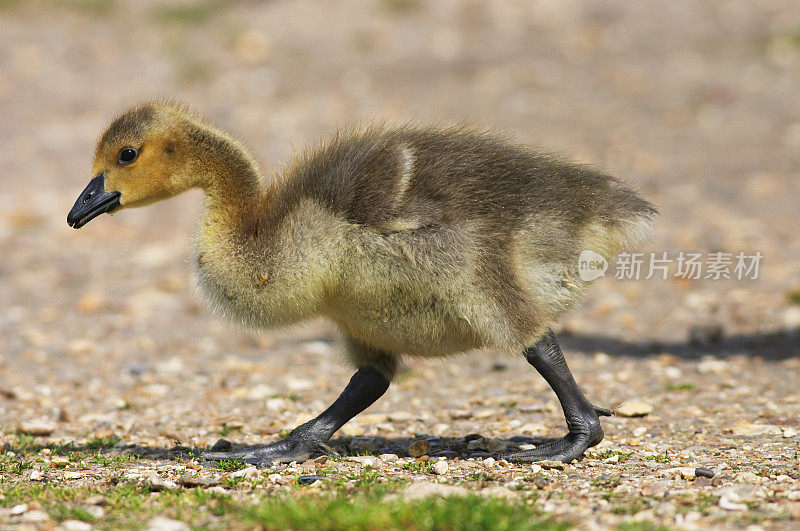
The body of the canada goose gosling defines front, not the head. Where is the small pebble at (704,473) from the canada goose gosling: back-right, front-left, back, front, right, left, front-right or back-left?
back

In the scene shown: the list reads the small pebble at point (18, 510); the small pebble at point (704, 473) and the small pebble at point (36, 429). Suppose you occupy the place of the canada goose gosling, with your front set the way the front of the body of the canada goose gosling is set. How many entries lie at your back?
1

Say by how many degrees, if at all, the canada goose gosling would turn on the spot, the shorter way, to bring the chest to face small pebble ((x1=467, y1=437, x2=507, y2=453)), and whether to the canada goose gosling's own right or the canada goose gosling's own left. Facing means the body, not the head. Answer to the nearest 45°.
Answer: approximately 135° to the canada goose gosling's own right

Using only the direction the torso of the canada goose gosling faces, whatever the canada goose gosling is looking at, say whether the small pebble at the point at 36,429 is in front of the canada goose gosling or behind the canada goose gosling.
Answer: in front

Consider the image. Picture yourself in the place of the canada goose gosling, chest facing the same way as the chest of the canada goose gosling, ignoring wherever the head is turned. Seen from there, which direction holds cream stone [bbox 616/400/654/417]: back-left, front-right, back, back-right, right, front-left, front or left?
back-right

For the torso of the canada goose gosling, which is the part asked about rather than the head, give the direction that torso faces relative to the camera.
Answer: to the viewer's left
